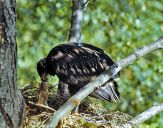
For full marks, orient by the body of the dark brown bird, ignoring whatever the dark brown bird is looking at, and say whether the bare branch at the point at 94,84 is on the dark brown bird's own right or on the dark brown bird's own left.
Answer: on the dark brown bird's own left

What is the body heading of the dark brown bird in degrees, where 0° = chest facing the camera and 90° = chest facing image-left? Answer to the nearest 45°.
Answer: approximately 90°
